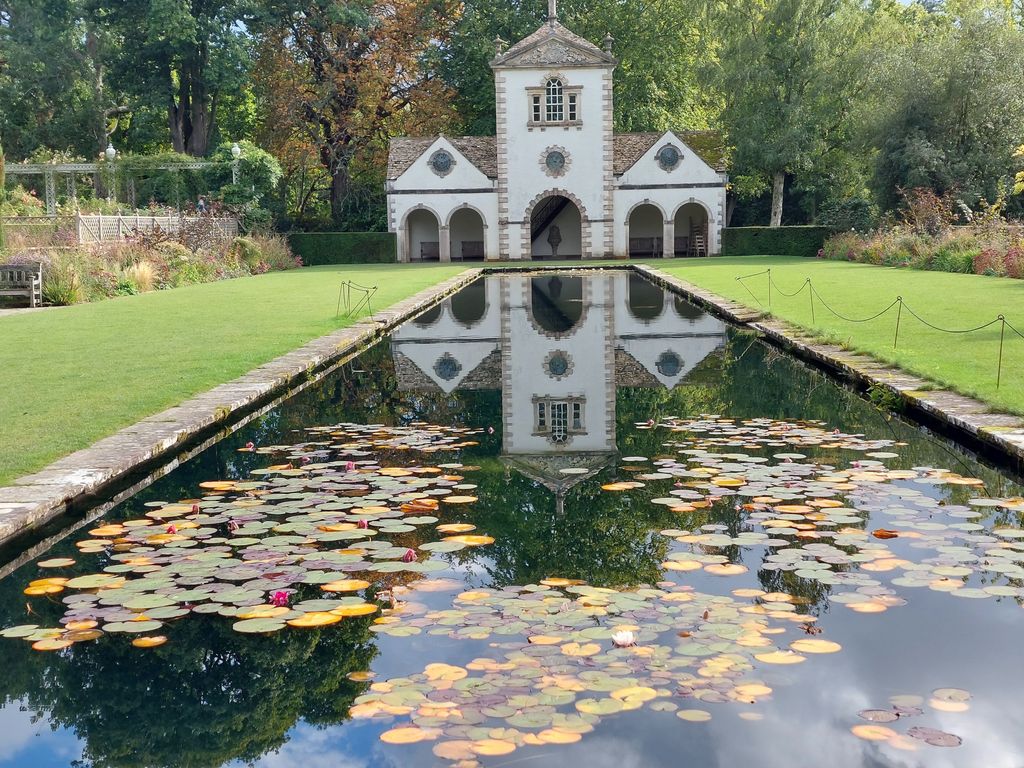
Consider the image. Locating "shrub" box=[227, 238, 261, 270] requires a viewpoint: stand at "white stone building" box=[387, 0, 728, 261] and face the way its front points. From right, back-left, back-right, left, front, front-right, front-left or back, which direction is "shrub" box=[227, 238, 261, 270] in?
front-right

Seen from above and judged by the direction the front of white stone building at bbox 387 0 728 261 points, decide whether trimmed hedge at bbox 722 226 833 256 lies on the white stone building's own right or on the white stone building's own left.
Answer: on the white stone building's own left

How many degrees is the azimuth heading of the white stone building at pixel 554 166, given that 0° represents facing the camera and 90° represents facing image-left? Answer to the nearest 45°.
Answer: approximately 0°

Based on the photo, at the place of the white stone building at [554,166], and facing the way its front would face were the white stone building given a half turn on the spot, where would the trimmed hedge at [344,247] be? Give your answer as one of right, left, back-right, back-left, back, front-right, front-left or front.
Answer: left

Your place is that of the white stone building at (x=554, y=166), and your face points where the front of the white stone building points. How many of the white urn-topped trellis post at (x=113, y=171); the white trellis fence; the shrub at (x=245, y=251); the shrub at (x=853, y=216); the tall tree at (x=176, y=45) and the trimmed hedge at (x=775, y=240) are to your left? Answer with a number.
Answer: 2

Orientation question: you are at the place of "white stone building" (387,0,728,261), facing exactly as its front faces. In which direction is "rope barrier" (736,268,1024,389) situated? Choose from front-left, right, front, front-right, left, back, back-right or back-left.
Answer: front

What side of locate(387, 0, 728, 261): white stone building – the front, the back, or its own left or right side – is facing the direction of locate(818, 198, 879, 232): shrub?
left

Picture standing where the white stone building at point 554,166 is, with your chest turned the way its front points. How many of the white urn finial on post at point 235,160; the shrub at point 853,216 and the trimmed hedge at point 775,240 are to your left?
2

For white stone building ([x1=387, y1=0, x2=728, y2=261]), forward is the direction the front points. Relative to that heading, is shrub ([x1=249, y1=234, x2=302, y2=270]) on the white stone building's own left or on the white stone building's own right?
on the white stone building's own right

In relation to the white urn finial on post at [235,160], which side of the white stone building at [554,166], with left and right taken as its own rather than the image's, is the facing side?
right

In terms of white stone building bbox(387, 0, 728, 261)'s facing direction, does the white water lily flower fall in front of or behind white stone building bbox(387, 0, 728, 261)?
in front

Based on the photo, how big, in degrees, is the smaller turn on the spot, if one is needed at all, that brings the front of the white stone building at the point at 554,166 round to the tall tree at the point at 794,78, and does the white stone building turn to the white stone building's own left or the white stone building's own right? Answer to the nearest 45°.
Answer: approximately 135° to the white stone building's own left

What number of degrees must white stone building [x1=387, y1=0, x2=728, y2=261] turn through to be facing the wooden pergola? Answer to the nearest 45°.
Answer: approximately 90° to its right

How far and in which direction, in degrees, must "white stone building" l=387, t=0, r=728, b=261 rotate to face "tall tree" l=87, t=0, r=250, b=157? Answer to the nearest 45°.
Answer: approximately 90° to its right

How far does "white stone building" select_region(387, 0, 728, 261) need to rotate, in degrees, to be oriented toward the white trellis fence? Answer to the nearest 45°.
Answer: approximately 45° to its right
